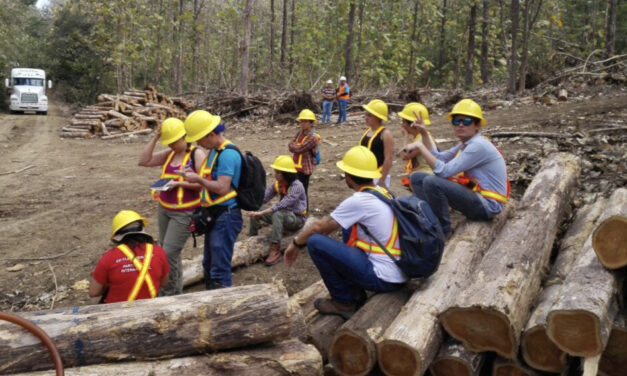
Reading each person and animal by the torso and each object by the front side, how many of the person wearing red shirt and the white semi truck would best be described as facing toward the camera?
1

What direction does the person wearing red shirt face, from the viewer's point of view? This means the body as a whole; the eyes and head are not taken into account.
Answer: away from the camera

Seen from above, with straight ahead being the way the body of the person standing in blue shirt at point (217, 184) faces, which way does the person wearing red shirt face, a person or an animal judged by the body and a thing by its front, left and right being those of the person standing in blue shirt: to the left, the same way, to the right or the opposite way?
to the right

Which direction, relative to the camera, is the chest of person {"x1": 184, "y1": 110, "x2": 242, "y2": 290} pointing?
to the viewer's left

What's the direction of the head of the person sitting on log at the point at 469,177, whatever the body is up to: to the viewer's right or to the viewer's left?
to the viewer's left

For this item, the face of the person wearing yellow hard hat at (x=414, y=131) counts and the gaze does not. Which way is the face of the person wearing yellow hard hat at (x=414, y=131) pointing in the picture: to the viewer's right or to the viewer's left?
to the viewer's left

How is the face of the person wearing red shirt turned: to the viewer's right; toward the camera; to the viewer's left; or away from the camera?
away from the camera

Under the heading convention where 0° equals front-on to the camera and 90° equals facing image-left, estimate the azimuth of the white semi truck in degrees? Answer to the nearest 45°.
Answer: approximately 0°

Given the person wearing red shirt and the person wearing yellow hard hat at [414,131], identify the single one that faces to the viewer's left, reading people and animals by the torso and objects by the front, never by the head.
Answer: the person wearing yellow hard hat

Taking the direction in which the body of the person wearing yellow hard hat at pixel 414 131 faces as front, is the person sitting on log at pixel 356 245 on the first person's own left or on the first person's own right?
on the first person's own left

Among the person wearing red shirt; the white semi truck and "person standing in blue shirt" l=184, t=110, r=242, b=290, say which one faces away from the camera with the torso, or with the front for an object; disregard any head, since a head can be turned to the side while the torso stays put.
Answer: the person wearing red shirt

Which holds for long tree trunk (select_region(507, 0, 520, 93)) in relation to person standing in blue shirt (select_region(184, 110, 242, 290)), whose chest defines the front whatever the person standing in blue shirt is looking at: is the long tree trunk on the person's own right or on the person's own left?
on the person's own right

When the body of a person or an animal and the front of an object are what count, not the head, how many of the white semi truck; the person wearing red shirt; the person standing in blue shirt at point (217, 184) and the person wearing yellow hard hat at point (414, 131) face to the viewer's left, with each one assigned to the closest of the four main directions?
2
